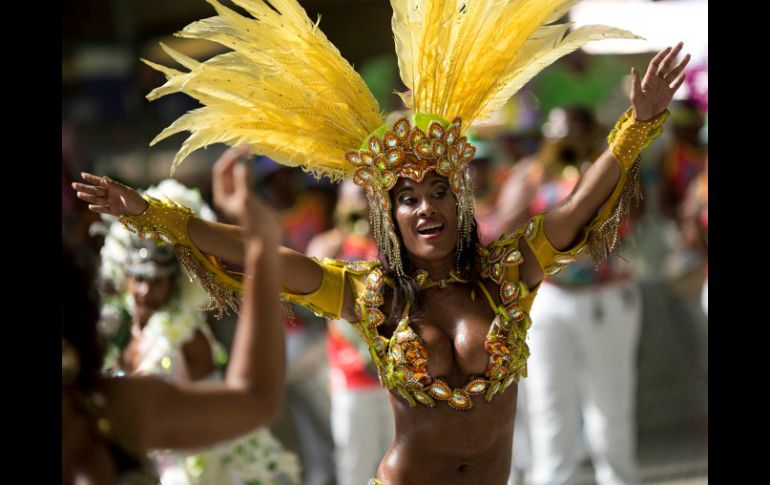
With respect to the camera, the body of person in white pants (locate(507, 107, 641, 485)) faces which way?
toward the camera
